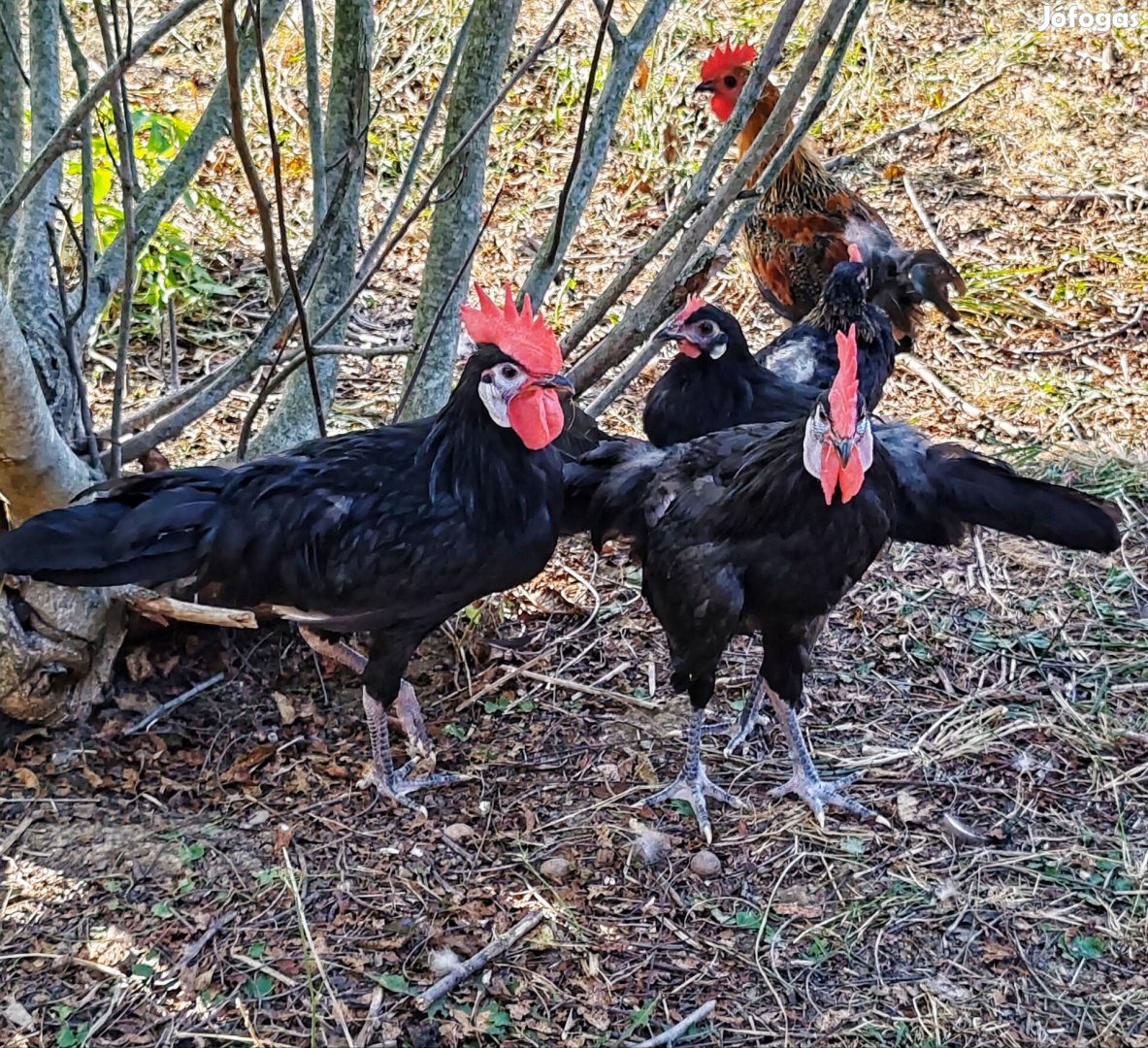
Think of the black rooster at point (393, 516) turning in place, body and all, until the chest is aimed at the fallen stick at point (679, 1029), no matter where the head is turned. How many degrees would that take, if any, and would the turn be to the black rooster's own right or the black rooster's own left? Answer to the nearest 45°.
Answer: approximately 90° to the black rooster's own right

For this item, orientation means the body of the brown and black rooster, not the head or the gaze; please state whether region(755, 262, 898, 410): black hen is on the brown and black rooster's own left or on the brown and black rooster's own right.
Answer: on the brown and black rooster's own left

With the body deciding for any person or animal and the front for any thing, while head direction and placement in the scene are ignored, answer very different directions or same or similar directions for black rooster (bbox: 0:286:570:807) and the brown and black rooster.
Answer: very different directions

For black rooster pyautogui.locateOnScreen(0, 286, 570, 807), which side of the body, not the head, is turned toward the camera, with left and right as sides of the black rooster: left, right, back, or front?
right

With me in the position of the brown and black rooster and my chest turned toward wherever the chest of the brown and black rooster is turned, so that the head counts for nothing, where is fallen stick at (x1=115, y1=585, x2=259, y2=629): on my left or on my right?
on my left

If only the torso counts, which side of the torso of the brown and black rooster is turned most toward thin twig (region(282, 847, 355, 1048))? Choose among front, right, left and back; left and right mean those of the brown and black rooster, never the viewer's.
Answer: left

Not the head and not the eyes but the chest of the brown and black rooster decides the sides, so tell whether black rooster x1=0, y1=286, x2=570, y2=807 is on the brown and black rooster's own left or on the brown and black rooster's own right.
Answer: on the brown and black rooster's own left

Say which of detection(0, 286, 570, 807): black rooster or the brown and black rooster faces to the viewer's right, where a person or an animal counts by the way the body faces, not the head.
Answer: the black rooster

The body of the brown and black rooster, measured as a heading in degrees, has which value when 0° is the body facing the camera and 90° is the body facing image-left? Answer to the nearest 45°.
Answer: approximately 90°

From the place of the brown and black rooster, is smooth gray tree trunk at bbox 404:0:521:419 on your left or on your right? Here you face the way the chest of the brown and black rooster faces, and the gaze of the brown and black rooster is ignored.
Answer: on your left

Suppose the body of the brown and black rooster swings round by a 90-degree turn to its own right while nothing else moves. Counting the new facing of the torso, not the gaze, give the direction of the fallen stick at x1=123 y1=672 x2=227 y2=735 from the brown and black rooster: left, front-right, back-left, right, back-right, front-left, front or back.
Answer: back-left

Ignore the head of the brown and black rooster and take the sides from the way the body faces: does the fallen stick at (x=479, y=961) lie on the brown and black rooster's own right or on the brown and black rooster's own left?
on the brown and black rooster's own left

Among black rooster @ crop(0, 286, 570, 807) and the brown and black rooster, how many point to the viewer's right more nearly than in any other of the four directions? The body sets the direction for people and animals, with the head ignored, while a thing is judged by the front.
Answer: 1

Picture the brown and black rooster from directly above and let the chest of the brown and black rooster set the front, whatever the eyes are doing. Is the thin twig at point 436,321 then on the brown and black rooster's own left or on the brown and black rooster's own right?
on the brown and black rooster's own left
